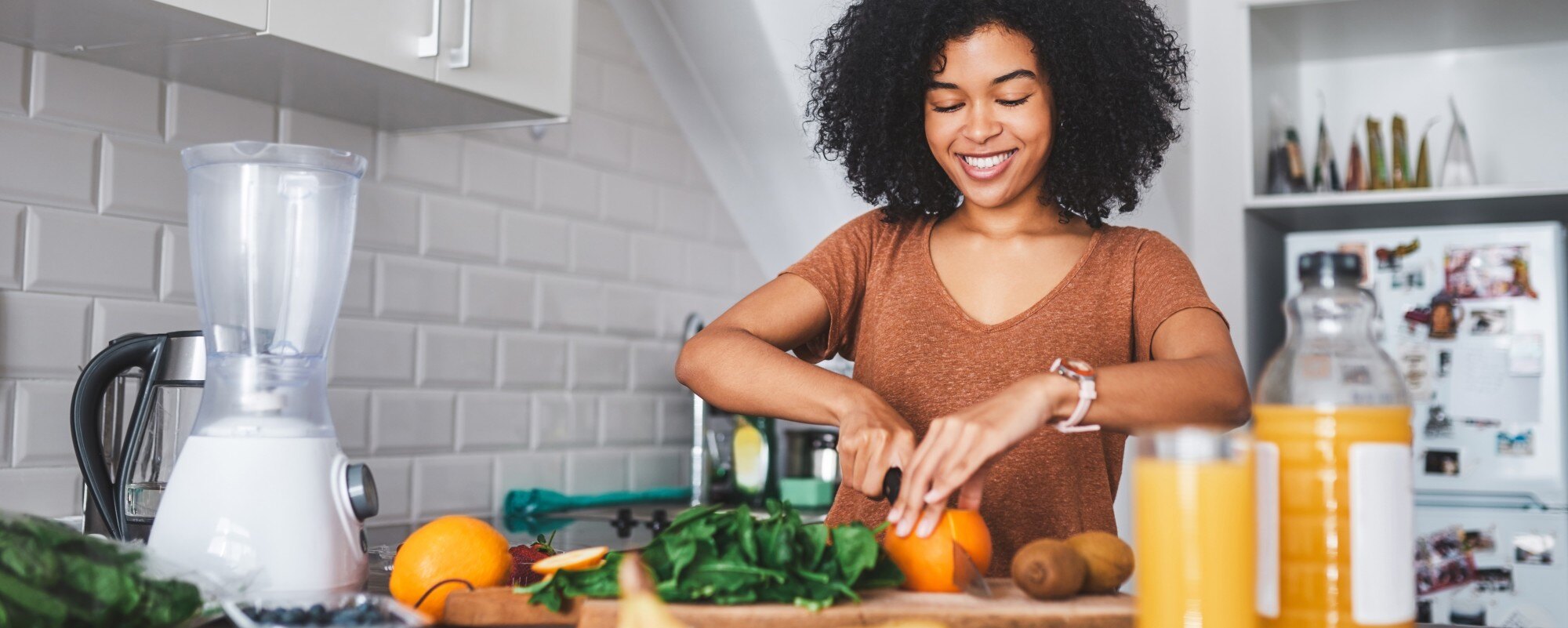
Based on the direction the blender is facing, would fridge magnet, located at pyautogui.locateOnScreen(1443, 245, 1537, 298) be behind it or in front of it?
in front

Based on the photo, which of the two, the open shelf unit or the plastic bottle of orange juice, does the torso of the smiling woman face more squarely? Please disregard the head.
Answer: the plastic bottle of orange juice

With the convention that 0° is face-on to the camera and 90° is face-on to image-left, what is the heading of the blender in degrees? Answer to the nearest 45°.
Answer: approximately 270°

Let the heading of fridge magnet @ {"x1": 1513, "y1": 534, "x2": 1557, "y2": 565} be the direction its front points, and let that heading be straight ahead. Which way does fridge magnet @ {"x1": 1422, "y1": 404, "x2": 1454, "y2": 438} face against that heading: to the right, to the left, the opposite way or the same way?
the same way

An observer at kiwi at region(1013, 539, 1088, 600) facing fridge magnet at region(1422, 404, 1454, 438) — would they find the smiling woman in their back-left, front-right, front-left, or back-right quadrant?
front-left

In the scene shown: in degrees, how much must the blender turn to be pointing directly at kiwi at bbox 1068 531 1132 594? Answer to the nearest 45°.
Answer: approximately 45° to its right

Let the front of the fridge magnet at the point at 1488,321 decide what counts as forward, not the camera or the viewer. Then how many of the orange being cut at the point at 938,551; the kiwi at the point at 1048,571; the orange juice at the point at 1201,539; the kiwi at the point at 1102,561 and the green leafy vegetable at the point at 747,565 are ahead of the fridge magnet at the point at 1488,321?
5

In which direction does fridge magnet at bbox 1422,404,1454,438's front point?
toward the camera

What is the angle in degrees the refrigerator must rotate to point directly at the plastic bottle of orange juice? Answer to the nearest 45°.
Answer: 0° — it already faces it

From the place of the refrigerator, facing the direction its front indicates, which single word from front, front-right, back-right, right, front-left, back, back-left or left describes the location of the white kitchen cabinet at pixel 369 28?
front-right

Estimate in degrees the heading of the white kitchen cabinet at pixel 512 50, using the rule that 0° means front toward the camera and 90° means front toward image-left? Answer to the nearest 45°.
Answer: approximately 315°

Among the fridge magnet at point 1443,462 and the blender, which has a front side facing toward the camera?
the fridge magnet

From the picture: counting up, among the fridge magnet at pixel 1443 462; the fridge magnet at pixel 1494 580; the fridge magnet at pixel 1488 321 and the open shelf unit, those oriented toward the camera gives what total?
4

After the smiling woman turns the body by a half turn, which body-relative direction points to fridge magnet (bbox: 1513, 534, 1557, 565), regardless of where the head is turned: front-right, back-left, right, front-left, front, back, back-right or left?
front-right

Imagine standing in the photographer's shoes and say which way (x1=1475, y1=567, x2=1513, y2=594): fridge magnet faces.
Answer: facing the viewer

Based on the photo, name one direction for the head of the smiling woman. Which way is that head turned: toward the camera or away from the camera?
toward the camera

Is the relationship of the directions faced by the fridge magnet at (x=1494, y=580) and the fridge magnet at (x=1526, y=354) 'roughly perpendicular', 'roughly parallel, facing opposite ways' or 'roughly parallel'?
roughly parallel

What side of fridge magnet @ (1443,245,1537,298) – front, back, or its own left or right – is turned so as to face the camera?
front
